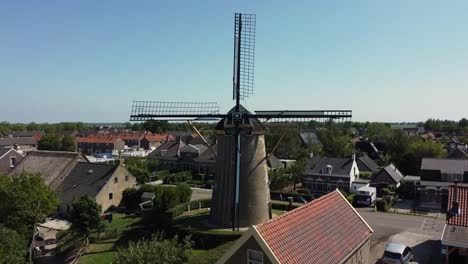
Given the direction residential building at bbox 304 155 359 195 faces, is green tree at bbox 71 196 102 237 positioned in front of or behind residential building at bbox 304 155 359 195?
in front

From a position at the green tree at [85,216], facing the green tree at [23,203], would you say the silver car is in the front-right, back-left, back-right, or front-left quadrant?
back-left

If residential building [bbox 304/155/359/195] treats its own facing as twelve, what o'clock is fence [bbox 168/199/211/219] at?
The fence is roughly at 1 o'clock from the residential building.

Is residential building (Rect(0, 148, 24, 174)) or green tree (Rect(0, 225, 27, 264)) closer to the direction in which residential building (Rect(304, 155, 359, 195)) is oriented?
the green tree

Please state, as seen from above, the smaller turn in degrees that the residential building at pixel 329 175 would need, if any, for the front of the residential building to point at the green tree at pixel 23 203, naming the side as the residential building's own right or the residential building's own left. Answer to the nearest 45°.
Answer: approximately 45° to the residential building's own right

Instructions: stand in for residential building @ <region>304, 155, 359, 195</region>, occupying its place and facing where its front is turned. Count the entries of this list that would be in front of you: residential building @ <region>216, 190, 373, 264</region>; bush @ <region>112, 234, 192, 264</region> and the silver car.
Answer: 3

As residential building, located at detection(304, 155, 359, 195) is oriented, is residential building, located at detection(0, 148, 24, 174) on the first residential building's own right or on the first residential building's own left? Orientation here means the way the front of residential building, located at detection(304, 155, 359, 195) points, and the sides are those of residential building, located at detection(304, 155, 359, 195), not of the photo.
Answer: on the first residential building's own right

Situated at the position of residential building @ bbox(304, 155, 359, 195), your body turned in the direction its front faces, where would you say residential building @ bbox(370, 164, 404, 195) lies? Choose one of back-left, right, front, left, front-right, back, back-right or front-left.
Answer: left

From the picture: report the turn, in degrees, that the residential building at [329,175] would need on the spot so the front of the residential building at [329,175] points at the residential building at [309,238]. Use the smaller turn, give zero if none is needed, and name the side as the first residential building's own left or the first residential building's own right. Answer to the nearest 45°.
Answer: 0° — it already faces it

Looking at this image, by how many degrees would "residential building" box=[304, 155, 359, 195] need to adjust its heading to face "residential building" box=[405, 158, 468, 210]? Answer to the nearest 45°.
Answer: approximately 90° to its left

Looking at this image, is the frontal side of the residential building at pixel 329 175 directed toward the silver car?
yes

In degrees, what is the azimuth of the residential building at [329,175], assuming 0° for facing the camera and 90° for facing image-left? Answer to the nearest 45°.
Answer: approximately 0°

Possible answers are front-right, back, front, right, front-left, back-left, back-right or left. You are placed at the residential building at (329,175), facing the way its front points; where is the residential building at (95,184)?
front-right

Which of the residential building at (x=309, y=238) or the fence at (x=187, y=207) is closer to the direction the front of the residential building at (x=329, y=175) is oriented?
the residential building
